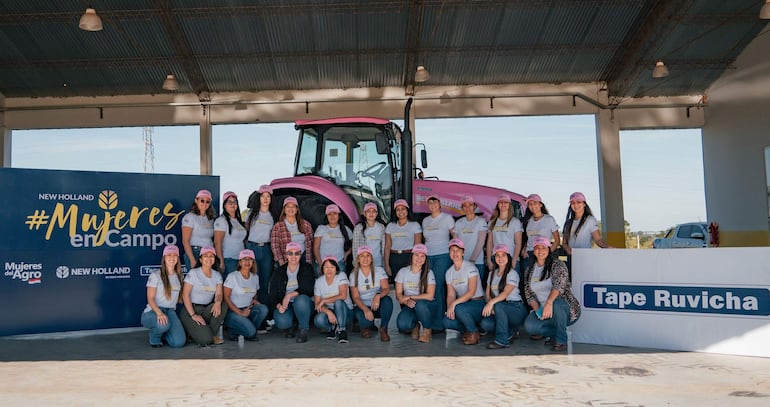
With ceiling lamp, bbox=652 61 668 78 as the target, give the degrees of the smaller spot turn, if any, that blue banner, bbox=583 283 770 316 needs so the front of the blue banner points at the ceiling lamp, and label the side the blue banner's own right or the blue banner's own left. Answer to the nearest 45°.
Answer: approximately 180°

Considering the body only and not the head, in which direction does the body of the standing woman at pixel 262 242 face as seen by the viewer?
toward the camera

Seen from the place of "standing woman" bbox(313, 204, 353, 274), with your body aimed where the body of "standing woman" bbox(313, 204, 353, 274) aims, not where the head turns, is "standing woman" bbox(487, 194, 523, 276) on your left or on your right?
on your left

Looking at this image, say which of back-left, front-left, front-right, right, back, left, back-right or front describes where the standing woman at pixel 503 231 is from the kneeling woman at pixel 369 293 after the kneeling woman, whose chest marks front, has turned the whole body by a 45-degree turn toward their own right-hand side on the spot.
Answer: back-left

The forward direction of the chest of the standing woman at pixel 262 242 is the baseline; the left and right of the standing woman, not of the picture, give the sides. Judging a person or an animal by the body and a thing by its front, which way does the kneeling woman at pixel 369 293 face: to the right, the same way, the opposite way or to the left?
the same way

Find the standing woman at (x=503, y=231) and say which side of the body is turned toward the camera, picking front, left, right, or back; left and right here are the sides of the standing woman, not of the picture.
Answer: front

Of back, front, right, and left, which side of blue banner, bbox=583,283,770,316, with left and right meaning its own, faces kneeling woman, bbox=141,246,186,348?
right

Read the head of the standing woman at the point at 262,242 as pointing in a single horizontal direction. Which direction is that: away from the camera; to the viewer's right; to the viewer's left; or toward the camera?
toward the camera

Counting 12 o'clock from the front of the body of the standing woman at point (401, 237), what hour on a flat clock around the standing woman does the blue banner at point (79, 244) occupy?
The blue banner is roughly at 3 o'clock from the standing woman.

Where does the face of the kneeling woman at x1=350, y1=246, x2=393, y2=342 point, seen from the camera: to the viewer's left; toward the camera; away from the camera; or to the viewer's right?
toward the camera

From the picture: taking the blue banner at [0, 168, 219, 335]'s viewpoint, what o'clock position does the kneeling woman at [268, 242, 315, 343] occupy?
The kneeling woman is roughly at 10 o'clock from the blue banner.

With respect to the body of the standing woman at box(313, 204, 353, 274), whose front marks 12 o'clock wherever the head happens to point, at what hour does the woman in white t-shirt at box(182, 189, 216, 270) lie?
The woman in white t-shirt is roughly at 3 o'clock from the standing woman.

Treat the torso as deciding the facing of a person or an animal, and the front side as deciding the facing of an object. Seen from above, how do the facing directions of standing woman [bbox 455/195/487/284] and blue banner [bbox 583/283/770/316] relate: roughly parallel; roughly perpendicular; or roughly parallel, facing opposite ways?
roughly parallel

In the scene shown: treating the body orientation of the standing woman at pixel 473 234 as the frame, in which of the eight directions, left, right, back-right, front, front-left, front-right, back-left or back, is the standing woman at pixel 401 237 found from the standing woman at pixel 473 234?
right

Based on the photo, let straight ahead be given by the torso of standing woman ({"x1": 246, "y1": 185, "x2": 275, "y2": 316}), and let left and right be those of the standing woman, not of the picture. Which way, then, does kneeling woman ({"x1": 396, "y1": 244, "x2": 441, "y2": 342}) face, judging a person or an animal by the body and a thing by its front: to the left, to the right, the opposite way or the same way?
the same way

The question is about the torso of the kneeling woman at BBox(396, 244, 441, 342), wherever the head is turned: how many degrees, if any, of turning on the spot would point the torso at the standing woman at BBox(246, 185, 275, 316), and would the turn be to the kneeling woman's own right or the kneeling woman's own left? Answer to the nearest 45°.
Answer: approximately 90° to the kneeling woman's own right

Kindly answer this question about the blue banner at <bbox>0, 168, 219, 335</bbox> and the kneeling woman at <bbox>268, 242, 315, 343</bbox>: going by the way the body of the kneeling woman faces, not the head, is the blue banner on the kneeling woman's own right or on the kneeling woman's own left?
on the kneeling woman's own right

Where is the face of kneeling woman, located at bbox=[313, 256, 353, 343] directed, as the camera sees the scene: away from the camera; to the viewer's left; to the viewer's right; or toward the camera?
toward the camera

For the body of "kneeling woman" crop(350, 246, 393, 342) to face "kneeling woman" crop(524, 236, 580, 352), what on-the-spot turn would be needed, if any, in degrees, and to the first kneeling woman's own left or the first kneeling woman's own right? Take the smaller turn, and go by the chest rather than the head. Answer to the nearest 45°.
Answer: approximately 90° to the first kneeling woman's own left

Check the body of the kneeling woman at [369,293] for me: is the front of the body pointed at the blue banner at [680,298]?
no

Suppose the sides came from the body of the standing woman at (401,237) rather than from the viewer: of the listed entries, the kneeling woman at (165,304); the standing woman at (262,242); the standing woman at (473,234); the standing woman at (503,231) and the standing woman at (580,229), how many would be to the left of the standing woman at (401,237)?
3
